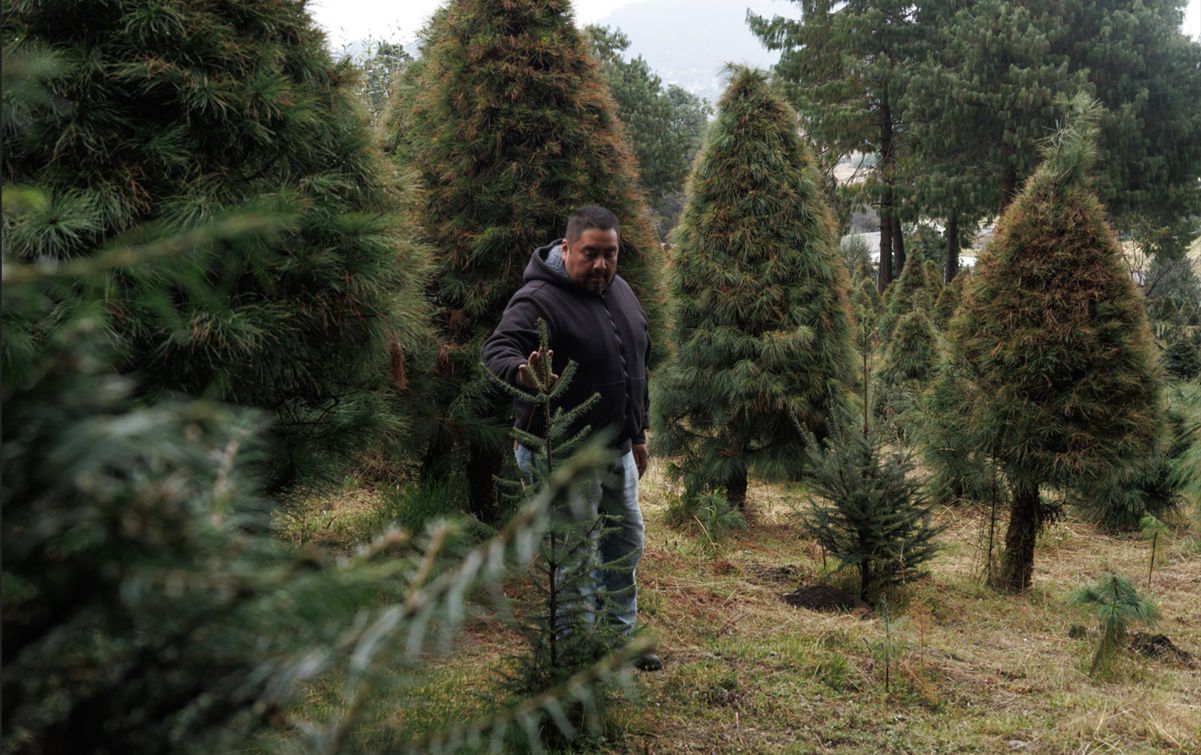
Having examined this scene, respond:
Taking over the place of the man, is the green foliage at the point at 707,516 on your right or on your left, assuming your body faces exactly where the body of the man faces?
on your left

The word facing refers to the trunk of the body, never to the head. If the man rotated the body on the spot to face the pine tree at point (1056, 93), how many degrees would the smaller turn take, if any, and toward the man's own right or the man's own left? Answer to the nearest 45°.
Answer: approximately 90° to the man's own left

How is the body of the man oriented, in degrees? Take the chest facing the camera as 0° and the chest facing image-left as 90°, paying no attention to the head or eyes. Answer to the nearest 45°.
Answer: approximately 315°

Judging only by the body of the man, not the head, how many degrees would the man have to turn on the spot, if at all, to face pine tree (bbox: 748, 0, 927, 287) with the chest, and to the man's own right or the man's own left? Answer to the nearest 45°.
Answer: approximately 135° to the man's own left

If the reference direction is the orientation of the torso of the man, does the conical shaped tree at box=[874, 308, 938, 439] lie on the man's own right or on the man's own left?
on the man's own left

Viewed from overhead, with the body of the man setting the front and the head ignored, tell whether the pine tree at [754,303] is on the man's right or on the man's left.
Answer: on the man's left

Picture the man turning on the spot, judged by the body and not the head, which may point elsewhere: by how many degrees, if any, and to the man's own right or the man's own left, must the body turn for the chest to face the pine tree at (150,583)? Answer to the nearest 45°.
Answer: approximately 45° to the man's own right

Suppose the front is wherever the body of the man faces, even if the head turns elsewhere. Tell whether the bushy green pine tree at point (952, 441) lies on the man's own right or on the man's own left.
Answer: on the man's own left

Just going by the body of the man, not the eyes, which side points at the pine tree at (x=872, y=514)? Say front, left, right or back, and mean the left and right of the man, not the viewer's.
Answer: left

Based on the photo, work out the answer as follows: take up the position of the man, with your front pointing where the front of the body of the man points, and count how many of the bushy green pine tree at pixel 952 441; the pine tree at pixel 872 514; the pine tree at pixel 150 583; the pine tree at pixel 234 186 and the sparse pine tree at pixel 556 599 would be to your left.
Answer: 2
